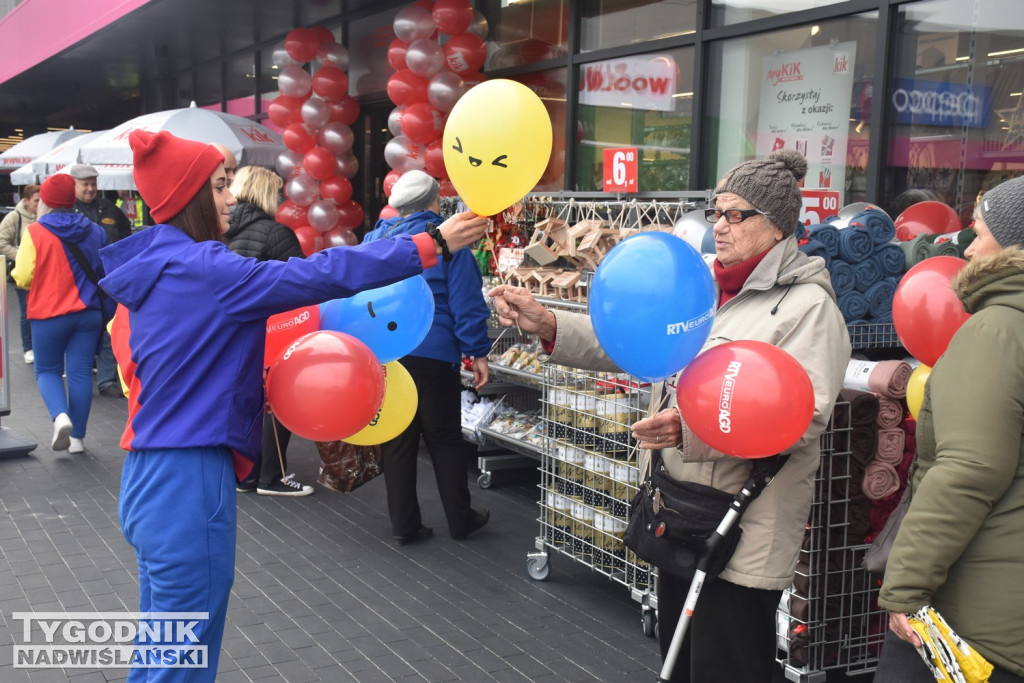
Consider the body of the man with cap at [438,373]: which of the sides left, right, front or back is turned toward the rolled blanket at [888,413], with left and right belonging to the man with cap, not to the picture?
right

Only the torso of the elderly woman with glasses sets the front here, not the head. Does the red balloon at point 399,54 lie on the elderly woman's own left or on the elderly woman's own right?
on the elderly woman's own right

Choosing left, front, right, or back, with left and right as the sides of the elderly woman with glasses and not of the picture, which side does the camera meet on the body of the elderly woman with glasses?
left

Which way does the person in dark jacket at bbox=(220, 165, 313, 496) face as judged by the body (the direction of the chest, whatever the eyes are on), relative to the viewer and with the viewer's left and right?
facing away from the viewer and to the right of the viewer

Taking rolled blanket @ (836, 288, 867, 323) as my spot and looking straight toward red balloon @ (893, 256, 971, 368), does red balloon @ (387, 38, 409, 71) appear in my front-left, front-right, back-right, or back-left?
back-right

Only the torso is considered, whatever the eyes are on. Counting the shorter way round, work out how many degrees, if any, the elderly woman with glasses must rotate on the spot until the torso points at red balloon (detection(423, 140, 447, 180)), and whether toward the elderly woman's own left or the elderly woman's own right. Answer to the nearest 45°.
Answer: approximately 45° to the elderly woman's own right

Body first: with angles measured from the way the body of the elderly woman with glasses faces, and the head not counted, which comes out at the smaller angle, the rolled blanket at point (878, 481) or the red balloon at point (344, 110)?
the red balloon

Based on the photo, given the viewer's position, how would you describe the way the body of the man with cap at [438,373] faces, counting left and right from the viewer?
facing away from the viewer and to the right of the viewer

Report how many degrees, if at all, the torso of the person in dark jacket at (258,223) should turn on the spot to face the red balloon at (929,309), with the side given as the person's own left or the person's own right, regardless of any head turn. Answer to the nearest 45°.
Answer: approximately 90° to the person's own right

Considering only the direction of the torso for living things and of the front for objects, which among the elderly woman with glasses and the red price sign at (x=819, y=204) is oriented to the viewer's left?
the elderly woman with glasses

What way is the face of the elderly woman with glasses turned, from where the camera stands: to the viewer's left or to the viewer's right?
to the viewer's left

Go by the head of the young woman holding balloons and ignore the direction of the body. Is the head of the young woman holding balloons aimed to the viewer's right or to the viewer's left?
to the viewer's right
